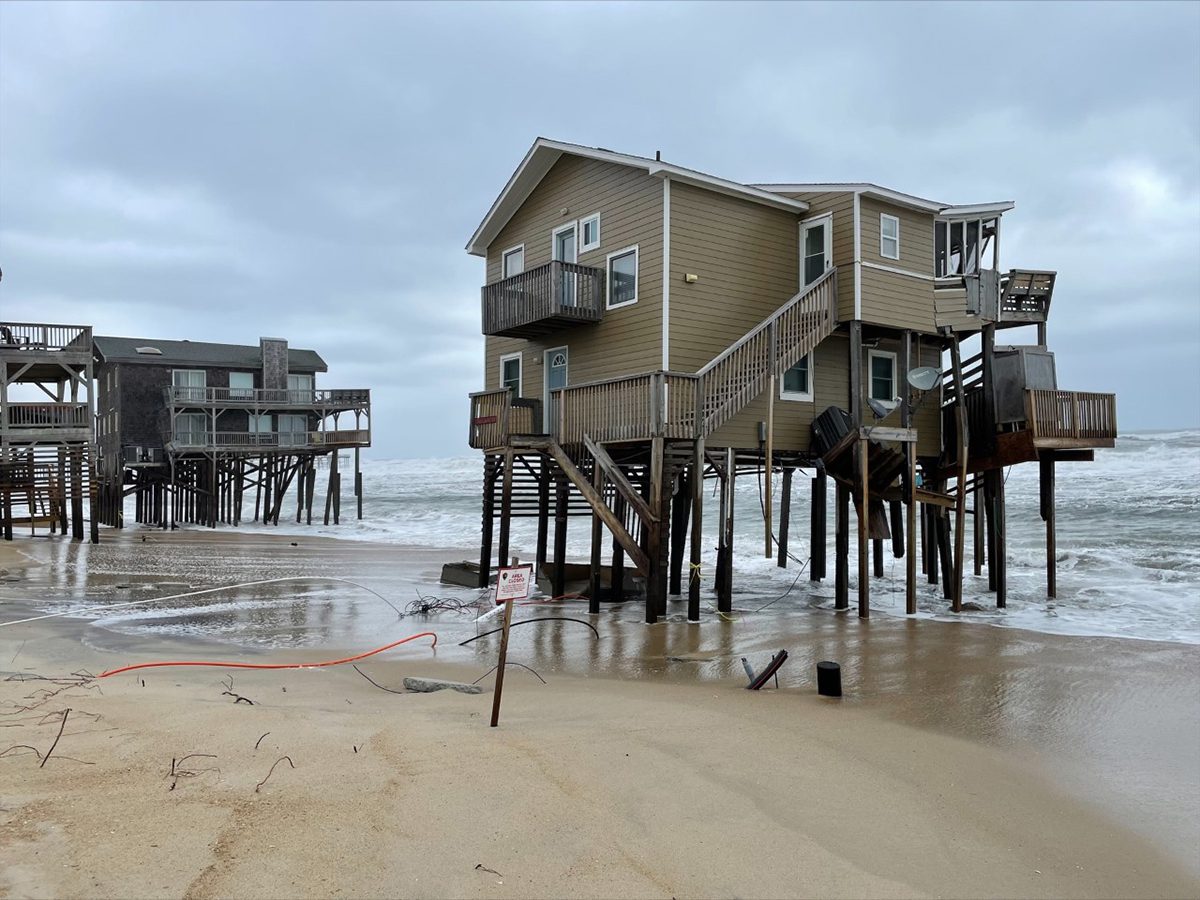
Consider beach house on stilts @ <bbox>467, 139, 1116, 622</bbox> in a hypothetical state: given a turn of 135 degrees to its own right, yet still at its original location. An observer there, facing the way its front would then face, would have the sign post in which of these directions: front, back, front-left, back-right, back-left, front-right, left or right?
back

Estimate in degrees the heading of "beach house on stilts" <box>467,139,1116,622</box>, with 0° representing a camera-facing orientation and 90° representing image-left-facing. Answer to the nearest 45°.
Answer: approximately 45°
